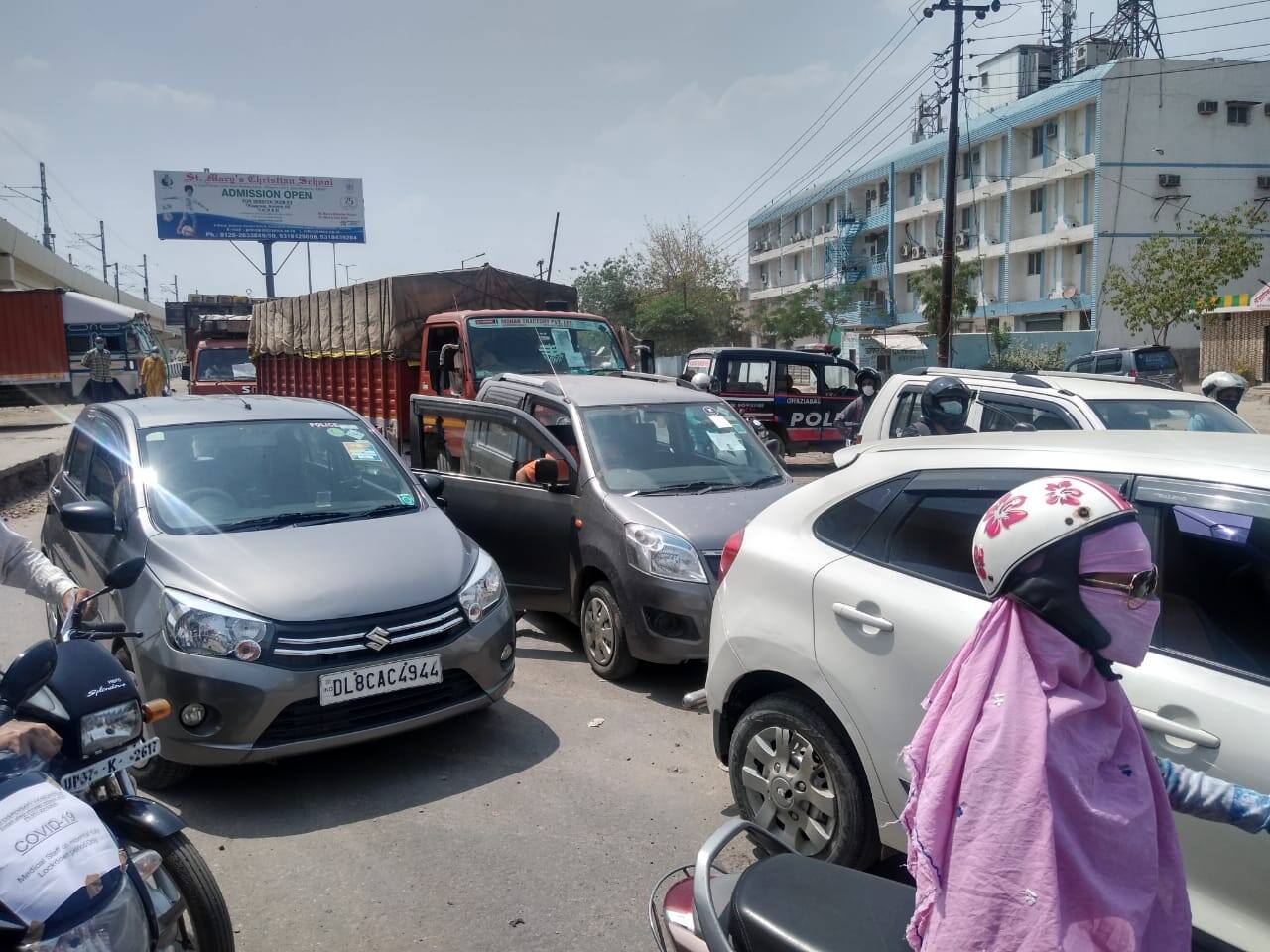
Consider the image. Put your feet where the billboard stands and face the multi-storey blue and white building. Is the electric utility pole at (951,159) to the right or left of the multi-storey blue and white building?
right

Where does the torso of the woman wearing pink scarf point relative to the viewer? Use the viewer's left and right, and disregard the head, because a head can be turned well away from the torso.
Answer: facing to the right of the viewer

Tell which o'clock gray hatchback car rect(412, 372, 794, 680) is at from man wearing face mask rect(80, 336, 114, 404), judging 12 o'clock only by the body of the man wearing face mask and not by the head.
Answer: The gray hatchback car is roughly at 12 o'clock from the man wearing face mask.

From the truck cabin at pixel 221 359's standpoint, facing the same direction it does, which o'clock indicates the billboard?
The billboard is roughly at 6 o'clock from the truck cabin.

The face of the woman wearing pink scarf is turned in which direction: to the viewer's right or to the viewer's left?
to the viewer's right

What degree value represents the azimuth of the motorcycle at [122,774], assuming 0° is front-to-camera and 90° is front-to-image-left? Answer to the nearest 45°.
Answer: approximately 315°

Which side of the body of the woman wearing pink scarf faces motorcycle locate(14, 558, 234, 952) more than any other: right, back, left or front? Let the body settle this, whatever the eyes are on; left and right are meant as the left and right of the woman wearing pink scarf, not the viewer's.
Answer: back

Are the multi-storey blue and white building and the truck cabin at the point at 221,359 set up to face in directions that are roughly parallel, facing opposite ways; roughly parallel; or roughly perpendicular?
roughly perpendicular

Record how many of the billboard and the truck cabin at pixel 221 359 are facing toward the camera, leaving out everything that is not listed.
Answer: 2

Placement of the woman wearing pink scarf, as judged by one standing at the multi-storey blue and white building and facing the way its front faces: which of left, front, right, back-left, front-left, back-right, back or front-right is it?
front-left
